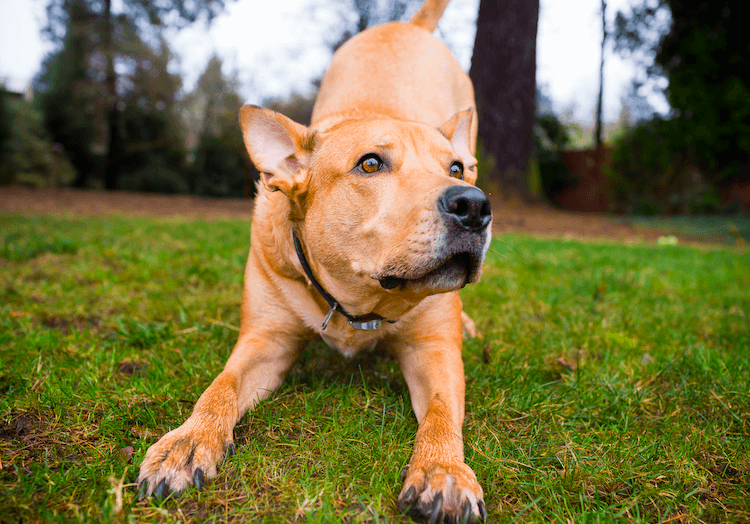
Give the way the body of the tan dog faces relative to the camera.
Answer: toward the camera

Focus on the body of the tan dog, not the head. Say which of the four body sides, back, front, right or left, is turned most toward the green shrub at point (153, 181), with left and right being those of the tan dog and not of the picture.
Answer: back

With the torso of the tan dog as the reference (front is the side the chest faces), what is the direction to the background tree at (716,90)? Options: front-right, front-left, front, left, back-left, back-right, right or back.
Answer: back-left

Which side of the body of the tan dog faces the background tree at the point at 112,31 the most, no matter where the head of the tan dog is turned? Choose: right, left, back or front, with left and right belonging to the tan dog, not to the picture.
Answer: back

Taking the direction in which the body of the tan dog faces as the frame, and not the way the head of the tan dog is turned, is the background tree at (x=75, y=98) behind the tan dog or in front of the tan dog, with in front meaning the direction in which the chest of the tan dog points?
behind

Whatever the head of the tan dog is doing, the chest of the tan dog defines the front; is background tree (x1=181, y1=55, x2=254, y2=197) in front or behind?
behind
